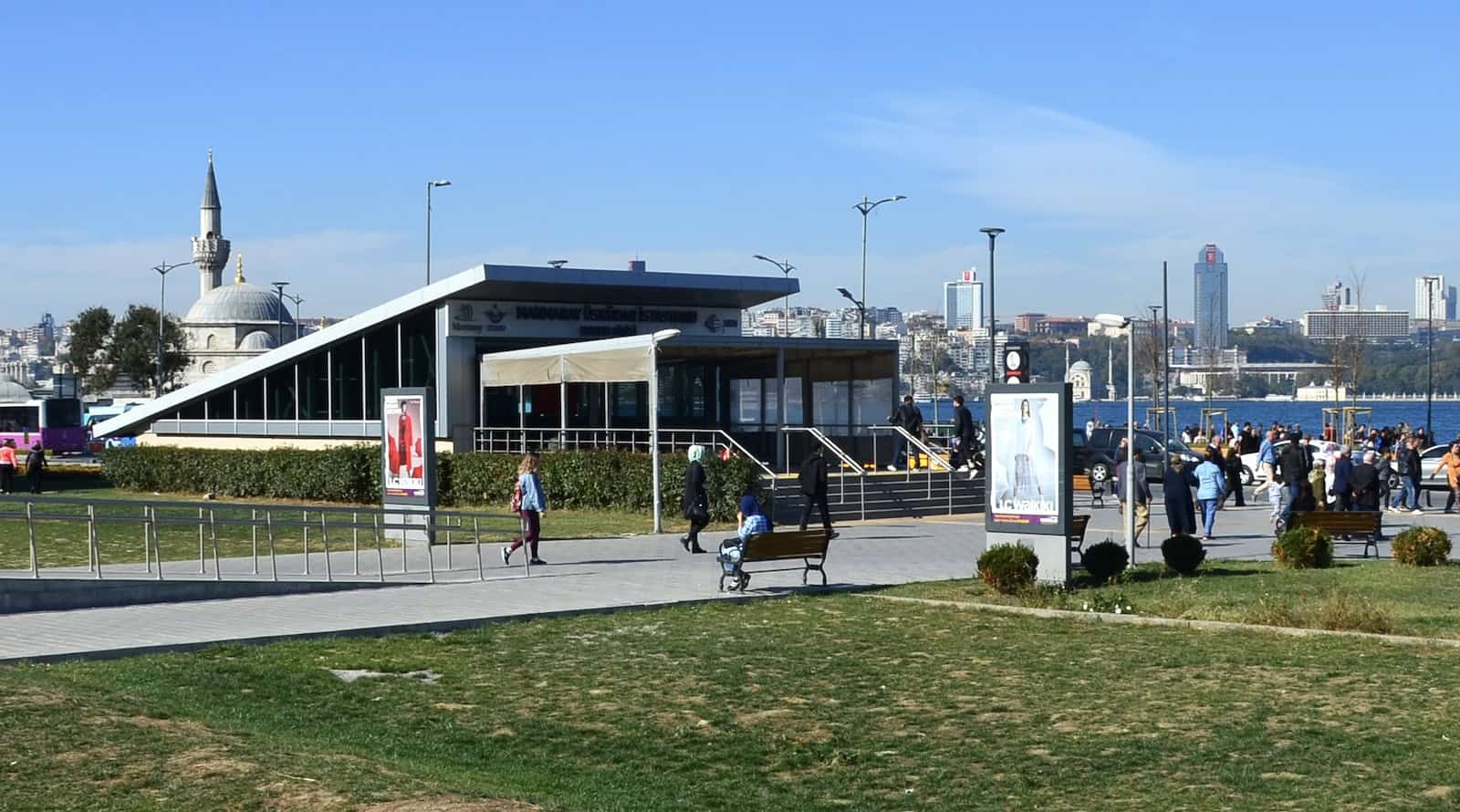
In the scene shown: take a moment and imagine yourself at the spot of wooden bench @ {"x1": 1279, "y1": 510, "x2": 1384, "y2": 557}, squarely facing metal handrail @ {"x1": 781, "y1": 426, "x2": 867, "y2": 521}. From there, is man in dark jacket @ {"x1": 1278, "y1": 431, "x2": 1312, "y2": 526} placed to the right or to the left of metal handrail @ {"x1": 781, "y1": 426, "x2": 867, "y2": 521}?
right

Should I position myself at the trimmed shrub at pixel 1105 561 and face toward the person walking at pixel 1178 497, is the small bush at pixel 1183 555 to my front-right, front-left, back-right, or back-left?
front-right

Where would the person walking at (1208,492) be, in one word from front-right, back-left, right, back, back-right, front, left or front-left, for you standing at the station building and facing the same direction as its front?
front

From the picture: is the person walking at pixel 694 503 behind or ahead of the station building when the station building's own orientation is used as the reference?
ahead

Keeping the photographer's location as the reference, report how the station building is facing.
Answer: facing the viewer and to the right of the viewer
